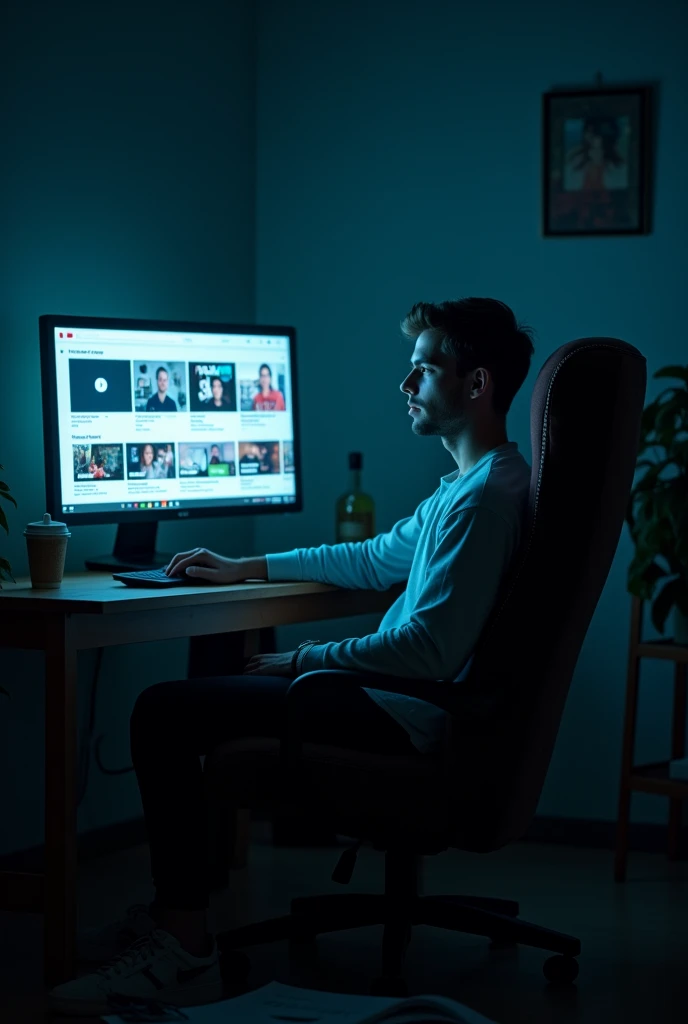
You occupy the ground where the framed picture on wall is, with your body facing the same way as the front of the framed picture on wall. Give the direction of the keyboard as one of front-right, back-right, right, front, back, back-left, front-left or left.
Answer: front-right

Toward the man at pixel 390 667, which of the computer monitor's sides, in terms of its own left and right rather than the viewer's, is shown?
front

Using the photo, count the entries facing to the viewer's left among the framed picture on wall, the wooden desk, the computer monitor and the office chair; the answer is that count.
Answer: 1

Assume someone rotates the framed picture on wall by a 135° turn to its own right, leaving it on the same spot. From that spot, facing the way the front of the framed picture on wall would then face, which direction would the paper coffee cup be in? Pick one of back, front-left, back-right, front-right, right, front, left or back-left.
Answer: left

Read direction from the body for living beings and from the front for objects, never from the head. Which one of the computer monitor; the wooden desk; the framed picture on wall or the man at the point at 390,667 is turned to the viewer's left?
the man

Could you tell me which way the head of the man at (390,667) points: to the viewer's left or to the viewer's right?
to the viewer's left

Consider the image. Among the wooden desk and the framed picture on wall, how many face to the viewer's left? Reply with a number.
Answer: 0

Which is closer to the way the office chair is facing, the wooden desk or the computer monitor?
the wooden desk

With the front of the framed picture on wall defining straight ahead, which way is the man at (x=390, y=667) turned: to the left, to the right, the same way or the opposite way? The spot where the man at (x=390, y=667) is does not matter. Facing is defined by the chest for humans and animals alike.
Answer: to the right

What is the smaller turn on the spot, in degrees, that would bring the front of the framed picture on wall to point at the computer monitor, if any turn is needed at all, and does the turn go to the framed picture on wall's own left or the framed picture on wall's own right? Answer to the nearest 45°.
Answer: approximately 45° to the framed picture on wall's own right

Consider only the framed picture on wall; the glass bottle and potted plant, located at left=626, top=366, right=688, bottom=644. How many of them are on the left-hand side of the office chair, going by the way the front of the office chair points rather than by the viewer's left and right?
0

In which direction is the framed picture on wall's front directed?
toward the camera

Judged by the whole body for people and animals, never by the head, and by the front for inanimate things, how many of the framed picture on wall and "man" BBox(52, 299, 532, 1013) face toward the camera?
1

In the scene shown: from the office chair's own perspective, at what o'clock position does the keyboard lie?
The keyboard is roughly at 1 o'clock from the office chair.

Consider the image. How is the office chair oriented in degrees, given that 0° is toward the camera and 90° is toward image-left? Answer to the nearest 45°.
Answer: approximately 90°

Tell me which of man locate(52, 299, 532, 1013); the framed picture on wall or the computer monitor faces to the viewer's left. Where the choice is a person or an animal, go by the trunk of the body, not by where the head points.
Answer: the man

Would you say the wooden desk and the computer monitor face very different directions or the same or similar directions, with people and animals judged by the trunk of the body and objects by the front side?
same or similar directions

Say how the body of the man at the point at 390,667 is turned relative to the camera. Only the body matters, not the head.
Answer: to the viewer's left

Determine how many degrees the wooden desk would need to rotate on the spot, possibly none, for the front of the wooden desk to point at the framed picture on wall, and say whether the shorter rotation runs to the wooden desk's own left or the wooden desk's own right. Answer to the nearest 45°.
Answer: approximately 90° to the wooden desk's own left

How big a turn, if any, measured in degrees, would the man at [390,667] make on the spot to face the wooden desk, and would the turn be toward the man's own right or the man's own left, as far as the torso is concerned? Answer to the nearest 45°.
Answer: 0° — they already face it
